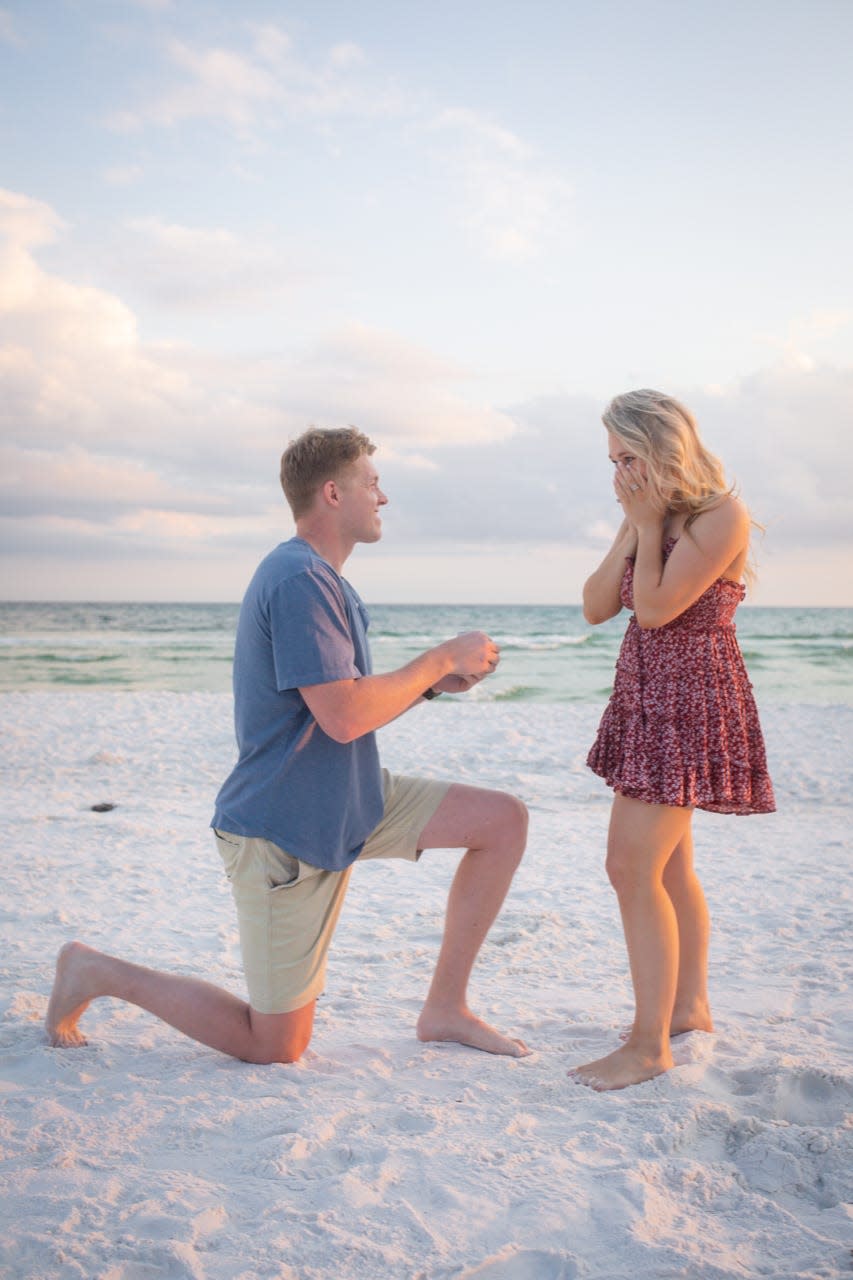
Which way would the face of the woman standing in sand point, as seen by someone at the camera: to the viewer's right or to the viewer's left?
to the viewer's left

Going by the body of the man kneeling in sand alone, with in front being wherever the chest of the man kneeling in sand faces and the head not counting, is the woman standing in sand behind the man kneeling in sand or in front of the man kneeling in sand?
in front

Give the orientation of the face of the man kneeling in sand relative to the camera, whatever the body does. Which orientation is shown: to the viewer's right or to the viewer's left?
to the viewer's right

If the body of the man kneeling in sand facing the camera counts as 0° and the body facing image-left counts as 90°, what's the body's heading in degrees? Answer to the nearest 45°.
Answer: approximately 270°
